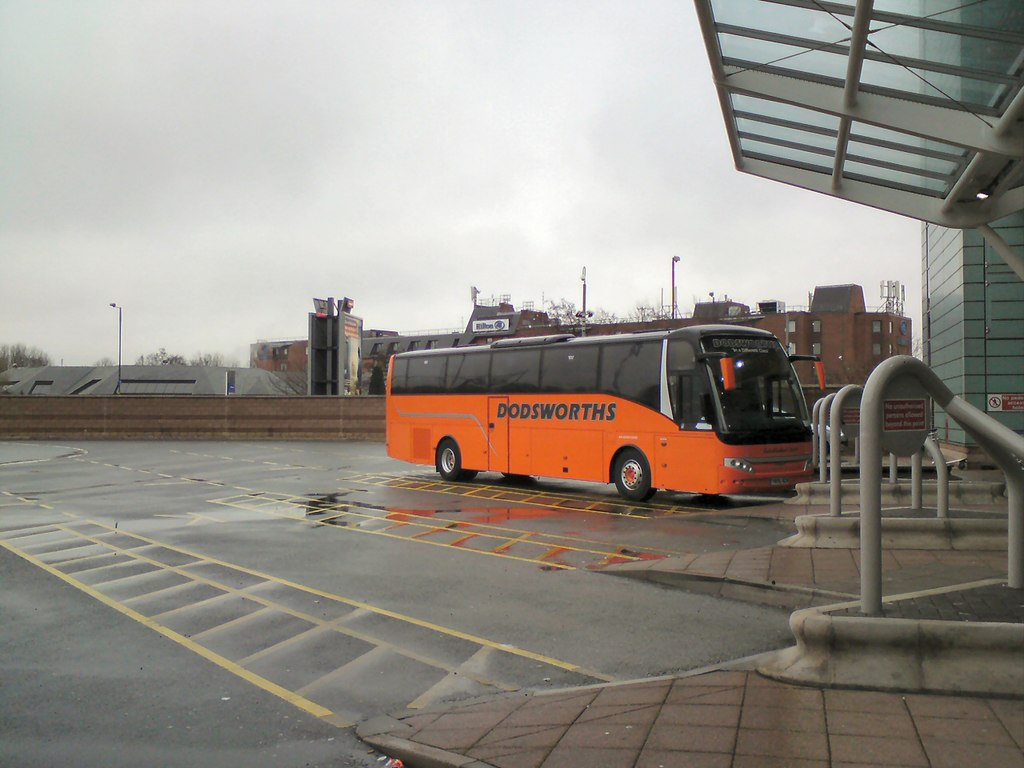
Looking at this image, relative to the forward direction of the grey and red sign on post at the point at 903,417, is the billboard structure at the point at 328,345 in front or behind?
behind

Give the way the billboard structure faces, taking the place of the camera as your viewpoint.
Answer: facing the viewer and to the right of the viewer

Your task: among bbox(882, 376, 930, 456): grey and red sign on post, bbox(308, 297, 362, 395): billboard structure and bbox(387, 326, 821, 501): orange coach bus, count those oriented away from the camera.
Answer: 0

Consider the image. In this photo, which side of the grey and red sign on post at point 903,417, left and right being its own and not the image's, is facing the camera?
front

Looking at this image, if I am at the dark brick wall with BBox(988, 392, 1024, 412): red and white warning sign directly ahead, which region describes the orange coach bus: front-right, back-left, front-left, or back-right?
front-right

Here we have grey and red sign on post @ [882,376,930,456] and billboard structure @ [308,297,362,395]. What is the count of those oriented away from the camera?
0
